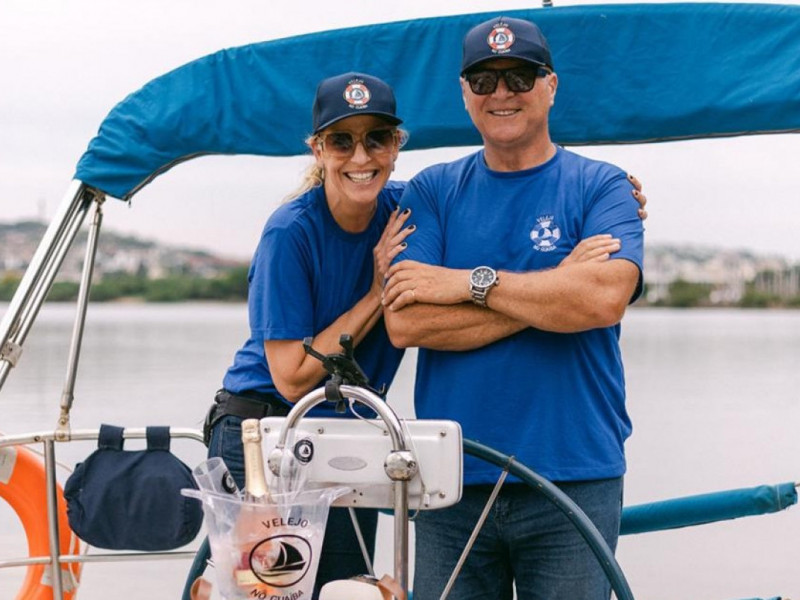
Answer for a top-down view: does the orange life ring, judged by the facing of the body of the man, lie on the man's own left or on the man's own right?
on the man's own right

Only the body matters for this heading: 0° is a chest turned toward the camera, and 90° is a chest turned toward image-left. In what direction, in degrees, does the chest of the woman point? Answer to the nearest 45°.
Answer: approximately 315°

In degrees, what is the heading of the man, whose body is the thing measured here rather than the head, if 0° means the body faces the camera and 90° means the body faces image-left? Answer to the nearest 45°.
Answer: approximately 0°

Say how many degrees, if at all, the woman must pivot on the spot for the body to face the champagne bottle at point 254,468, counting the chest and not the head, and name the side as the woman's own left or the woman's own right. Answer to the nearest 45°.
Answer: approximately 45° to the woman's own right

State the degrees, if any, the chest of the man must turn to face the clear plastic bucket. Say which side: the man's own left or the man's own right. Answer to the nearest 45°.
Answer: approximately 45° to the man's own right

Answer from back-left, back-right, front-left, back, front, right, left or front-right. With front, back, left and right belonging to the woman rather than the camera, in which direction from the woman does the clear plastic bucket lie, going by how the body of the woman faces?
front-right

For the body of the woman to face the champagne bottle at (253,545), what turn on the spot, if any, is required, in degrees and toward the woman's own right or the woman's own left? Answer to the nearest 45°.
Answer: approximately 45° to the woman's own right

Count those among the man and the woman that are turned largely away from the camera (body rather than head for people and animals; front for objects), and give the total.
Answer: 0
